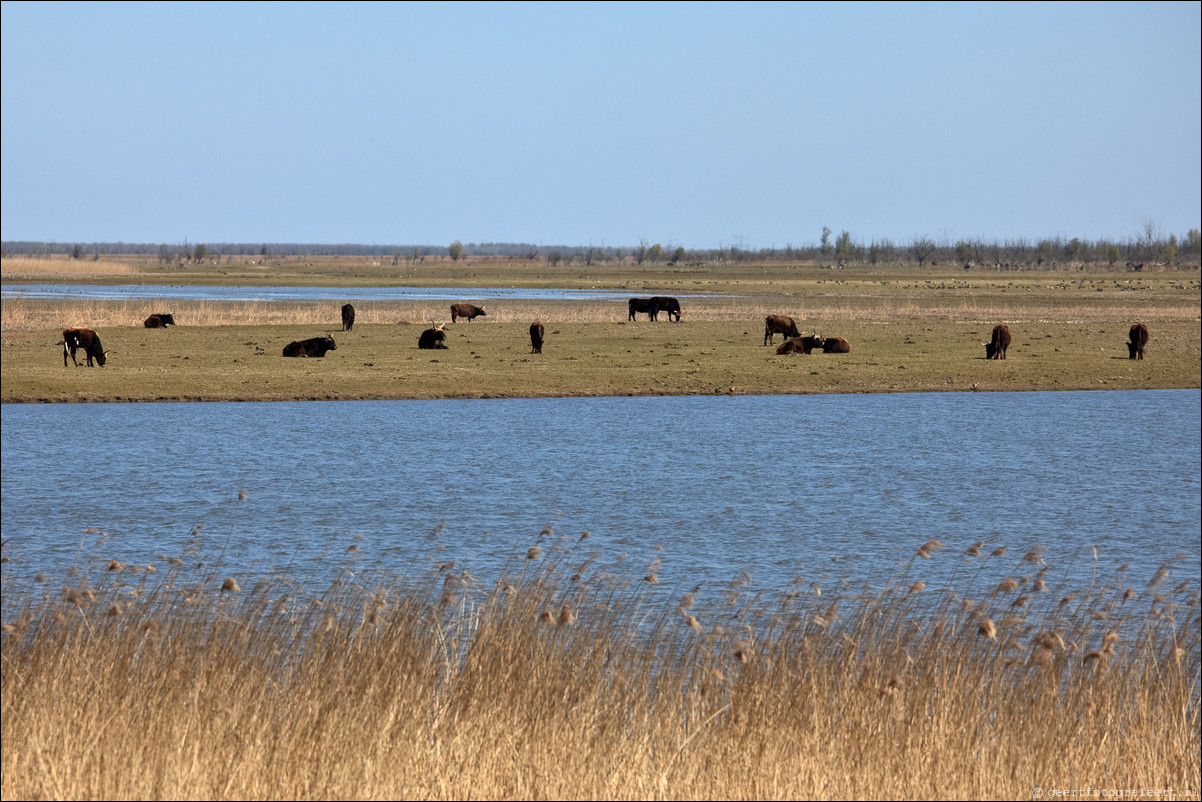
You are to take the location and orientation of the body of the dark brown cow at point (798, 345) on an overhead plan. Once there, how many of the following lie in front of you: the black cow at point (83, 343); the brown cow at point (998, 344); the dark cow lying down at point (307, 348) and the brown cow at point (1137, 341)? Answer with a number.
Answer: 2

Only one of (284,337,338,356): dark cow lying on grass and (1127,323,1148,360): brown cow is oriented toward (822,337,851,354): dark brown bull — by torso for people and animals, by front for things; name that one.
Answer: the dark cow lying on grass

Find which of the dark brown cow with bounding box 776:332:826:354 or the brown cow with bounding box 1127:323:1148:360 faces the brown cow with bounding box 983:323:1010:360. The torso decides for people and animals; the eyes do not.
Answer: the dark brown cow

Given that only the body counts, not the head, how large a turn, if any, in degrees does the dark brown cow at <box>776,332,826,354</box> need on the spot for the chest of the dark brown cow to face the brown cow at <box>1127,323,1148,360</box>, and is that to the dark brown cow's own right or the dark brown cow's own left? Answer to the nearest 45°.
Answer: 0° — it already faces it

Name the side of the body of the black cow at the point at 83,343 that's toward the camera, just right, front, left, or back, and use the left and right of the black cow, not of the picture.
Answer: right

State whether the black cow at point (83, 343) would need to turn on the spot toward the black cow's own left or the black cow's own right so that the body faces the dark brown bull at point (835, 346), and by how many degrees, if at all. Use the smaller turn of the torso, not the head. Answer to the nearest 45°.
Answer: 0° — it already faces it

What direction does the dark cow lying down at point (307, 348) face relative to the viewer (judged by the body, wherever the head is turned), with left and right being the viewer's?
facing to the right of the viewer
